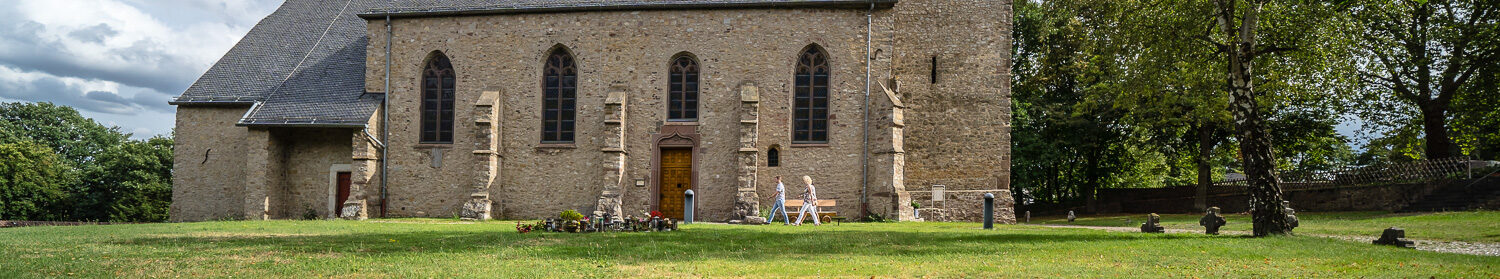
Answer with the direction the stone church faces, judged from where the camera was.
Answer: facing the viewer

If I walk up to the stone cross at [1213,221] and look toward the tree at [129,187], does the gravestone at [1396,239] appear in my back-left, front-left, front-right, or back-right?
back-left

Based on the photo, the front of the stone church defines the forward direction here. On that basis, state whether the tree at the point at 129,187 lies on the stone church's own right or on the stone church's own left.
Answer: on the stone church's own right

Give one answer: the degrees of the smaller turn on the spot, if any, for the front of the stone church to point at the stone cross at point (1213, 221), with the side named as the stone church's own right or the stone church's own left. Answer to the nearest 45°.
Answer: approximately 45° to the stone church's own left

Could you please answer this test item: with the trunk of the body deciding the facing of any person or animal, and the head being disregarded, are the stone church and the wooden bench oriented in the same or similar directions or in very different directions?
same or similar directions

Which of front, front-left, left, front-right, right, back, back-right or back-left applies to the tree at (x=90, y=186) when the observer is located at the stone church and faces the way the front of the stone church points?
back-right

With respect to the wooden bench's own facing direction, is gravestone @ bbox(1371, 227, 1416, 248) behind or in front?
in front

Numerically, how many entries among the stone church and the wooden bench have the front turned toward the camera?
2

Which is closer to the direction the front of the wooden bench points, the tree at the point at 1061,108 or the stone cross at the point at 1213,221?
the stone cross

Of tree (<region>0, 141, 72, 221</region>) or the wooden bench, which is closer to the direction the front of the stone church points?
the wooden bench

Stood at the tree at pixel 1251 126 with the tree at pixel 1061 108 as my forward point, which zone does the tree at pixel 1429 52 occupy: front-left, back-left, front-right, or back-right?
front-right

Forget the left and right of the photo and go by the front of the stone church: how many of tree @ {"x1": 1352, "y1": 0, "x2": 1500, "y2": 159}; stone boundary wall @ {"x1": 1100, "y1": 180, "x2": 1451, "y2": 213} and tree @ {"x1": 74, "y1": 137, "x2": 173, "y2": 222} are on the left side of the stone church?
2

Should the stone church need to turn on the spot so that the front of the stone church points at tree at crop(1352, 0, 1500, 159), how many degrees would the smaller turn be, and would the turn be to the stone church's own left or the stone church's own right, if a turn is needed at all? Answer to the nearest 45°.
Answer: approximately 90° to the stone church's own left

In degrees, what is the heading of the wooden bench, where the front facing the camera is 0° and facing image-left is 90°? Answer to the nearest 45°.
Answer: approximately 0°
